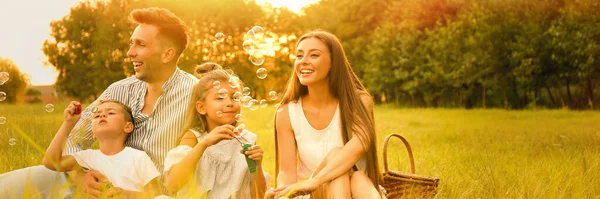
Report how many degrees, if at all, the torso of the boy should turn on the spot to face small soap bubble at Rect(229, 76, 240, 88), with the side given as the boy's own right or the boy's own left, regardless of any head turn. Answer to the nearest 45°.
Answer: approximately 90° to the boy's own left

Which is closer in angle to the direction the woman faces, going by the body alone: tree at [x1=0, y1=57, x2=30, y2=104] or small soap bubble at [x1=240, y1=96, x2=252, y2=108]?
the small soap bubble

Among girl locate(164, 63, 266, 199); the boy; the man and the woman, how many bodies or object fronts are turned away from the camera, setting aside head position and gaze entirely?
0

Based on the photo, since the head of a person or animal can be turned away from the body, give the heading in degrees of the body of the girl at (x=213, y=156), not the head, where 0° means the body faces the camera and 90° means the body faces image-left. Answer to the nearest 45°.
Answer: approximately 315°

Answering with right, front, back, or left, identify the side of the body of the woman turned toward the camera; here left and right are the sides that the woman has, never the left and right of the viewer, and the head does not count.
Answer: front

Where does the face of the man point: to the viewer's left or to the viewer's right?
to the viewer's left

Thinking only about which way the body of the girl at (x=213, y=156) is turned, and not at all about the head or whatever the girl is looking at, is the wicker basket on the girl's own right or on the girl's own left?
on the girl's own left

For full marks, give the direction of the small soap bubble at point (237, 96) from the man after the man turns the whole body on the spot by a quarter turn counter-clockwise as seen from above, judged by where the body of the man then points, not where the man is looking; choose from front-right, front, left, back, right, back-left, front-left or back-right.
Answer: front

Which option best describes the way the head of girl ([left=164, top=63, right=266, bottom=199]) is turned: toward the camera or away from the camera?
toward the camera

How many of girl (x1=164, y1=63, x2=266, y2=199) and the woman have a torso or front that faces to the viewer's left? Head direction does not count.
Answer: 0

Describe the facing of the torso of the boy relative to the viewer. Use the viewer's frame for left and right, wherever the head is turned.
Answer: facing the viewer and to the left of the viewer

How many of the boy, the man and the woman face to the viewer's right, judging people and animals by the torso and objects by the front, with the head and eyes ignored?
0
